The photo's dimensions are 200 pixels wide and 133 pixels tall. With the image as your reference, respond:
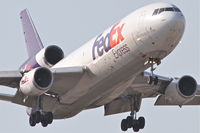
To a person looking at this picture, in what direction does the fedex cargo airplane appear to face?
facing the viewer and to the right of the viewer
